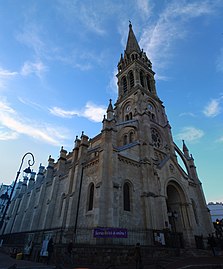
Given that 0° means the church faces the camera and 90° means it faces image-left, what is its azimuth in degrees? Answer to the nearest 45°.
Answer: approximately 315°
